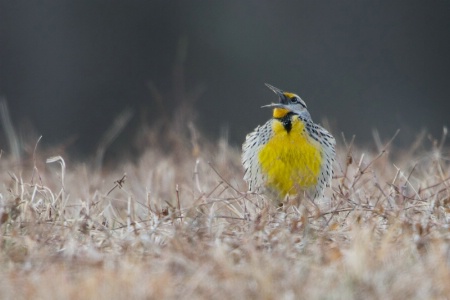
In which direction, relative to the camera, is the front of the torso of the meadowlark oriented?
toward the camera
